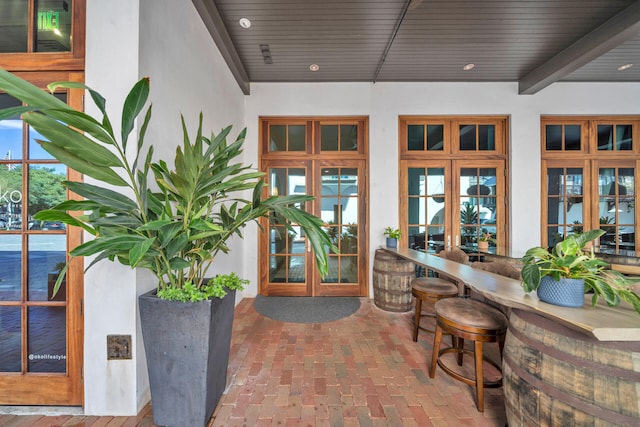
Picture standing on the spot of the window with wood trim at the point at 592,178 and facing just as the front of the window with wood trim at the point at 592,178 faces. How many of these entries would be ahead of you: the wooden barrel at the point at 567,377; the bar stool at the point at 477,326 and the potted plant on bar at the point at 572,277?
3

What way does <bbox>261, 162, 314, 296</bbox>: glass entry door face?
toward the camera

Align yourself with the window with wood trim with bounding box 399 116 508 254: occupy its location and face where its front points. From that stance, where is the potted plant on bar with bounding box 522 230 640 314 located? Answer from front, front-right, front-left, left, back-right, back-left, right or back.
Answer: front

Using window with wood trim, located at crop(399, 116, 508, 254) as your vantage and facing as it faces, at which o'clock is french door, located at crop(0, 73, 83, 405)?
The french door is roughly at 1 o'clock from the window with wood trim.

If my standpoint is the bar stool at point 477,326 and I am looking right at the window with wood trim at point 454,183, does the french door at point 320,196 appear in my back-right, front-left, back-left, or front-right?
front-left

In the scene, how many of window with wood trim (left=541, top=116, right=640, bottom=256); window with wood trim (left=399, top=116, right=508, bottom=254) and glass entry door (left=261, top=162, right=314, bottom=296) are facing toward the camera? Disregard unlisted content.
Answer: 3

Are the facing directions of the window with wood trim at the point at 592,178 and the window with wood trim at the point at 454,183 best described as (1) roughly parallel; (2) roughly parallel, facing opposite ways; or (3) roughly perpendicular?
roughly parallel

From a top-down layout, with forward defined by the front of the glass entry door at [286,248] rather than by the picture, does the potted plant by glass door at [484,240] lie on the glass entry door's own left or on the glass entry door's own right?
on the glass entry door's own left

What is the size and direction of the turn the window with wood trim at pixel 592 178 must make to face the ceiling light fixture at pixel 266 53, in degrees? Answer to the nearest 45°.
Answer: approximately 45° to its right

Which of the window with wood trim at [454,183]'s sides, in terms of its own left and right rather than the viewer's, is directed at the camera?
front
